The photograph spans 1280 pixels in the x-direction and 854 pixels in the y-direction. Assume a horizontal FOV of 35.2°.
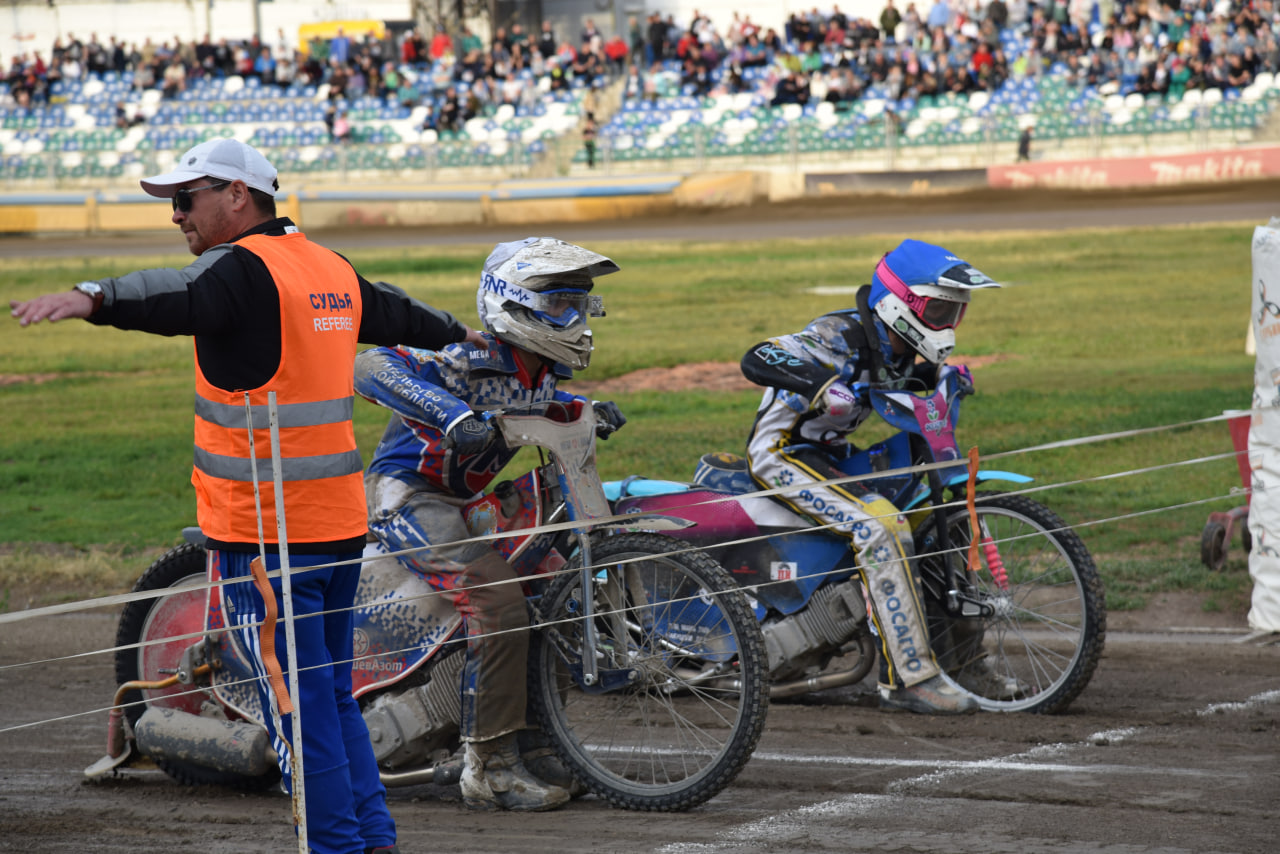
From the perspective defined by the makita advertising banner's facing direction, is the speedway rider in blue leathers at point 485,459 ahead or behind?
ahead

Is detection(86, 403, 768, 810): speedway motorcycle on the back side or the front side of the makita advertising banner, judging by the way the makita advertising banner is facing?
on the front side

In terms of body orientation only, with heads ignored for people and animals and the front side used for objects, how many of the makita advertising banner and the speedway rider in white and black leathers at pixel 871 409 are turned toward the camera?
1

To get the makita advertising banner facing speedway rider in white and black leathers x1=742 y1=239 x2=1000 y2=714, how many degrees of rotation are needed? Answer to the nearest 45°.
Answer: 0° — it already faces them

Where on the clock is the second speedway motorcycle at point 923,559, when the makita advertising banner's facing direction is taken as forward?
The second speedway motorcycle is roughly at 12 o'clock from the makita advertising banner.
